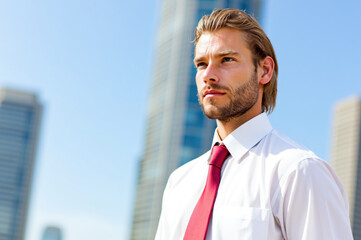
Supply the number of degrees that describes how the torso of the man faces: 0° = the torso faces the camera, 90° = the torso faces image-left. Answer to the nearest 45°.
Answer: approximately 45°

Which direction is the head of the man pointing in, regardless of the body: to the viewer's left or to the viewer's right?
to the viewer's left
